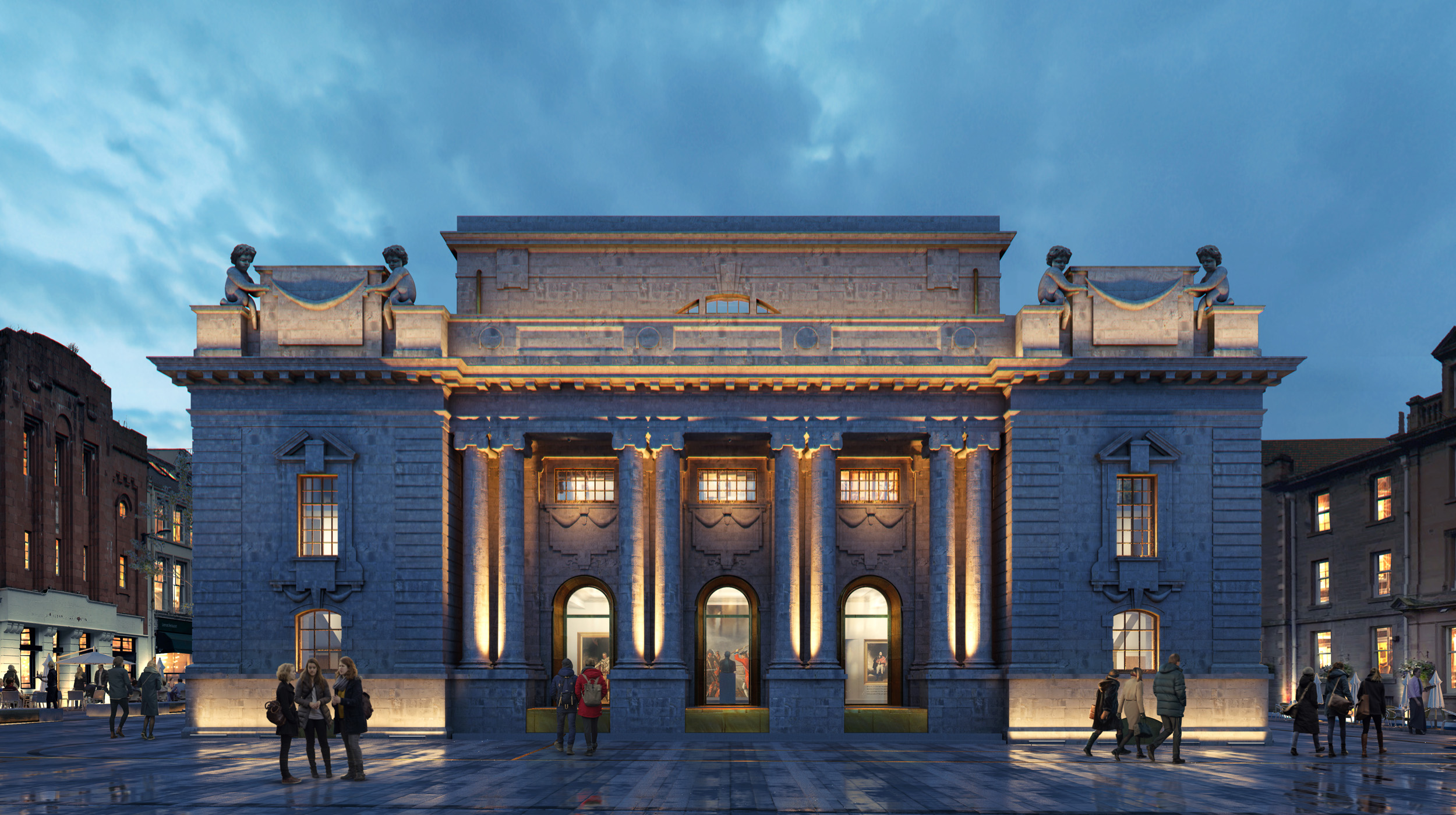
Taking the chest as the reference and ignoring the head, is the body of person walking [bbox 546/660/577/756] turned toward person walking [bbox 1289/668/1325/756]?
no

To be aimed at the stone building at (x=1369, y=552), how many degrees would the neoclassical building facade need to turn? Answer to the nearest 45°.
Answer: approximately 135° to its left

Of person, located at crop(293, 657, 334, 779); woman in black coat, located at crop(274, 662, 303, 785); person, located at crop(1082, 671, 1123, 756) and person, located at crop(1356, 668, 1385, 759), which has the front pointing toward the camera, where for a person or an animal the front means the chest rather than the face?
person, located at crop(293, 657, 334, 779)

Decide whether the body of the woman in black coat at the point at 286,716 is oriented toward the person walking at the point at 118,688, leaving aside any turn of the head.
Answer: no

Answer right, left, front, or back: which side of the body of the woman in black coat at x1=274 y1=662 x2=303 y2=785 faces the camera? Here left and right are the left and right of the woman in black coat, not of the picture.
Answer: right

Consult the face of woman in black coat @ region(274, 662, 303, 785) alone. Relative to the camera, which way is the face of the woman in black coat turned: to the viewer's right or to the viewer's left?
to the viewer's right

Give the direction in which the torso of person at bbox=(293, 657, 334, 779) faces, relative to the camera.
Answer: toward the camera

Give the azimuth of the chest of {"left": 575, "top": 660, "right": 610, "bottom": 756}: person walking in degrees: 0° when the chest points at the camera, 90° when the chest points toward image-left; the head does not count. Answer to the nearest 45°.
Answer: approximately 180°
